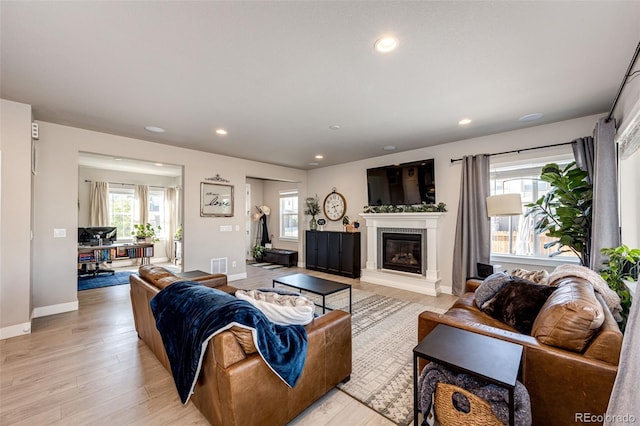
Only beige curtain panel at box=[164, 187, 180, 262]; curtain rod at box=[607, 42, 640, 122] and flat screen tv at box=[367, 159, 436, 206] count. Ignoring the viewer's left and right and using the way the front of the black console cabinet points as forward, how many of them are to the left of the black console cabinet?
2

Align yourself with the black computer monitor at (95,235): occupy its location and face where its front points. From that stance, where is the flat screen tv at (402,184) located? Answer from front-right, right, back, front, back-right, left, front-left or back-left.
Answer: front-left

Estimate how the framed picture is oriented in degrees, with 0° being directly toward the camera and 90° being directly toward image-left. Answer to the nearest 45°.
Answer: approximately 315°

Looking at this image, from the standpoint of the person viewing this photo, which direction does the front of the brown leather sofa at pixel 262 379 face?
facing away from the viewer and to the right of the viewer

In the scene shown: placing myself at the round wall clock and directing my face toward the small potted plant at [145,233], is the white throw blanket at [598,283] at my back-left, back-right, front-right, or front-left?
back-left

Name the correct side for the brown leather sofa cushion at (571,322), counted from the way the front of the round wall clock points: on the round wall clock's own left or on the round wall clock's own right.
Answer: on the round wall clock's own left

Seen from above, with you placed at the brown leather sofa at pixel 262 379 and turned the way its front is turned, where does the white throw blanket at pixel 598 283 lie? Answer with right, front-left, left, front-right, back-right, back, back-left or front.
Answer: front-right
